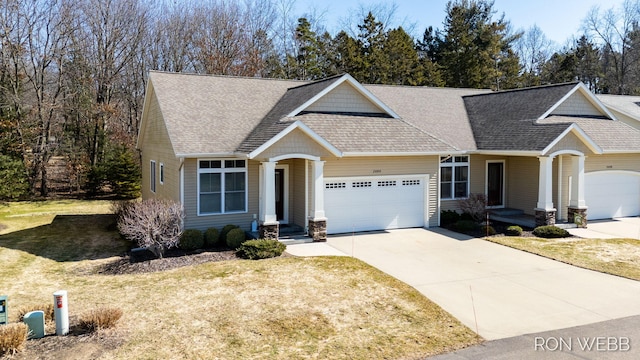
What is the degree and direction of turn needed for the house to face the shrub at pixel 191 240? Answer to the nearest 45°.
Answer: approximately 90° to its right

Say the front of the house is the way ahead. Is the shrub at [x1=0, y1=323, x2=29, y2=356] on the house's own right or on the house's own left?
on the house's own right

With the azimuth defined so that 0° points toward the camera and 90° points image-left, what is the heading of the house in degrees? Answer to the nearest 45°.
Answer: approximately 315°

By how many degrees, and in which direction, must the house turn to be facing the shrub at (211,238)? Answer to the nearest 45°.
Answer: approximately 90° to its right
